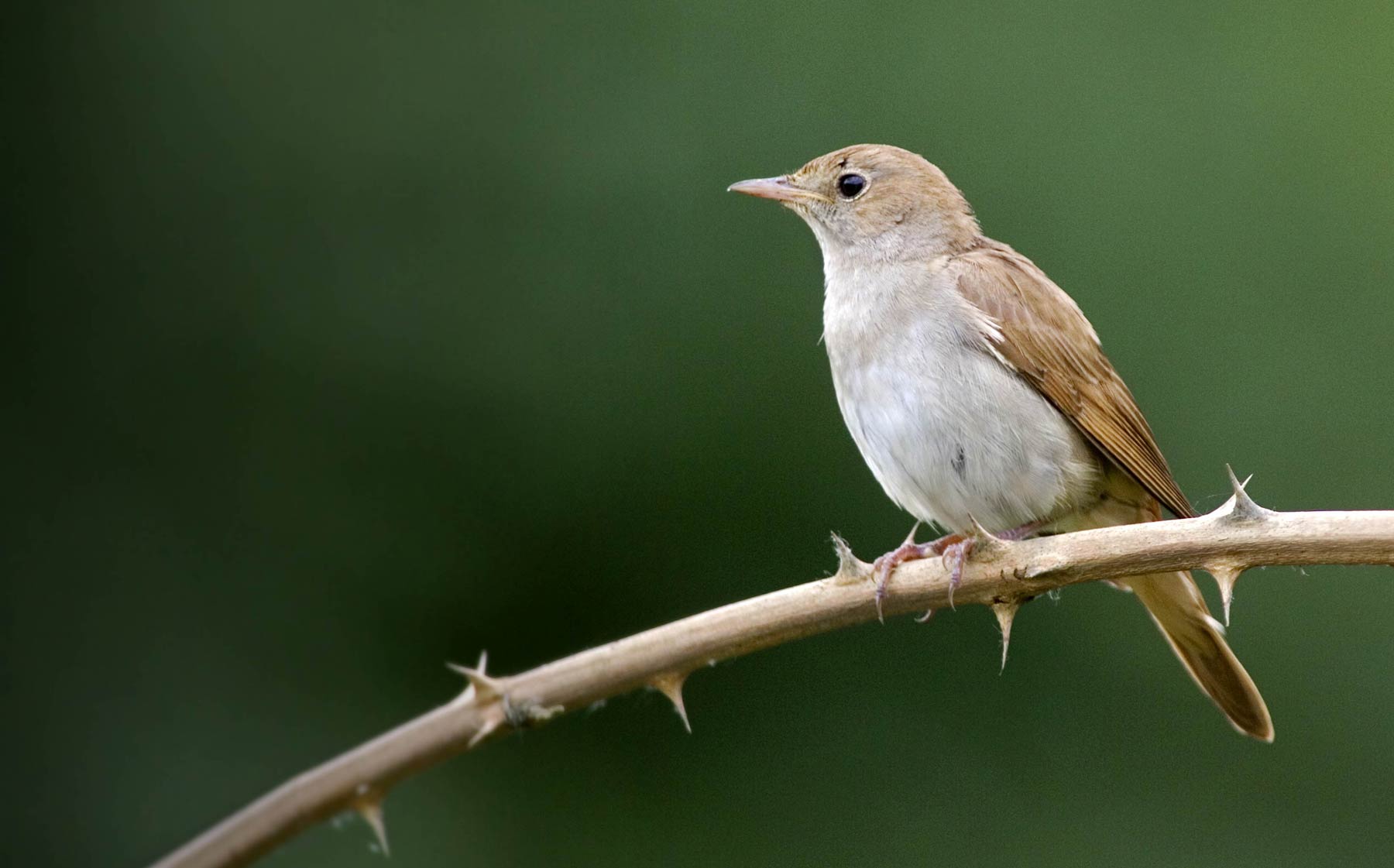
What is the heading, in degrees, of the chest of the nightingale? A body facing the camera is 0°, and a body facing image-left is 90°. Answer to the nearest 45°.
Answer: approximately 45°
